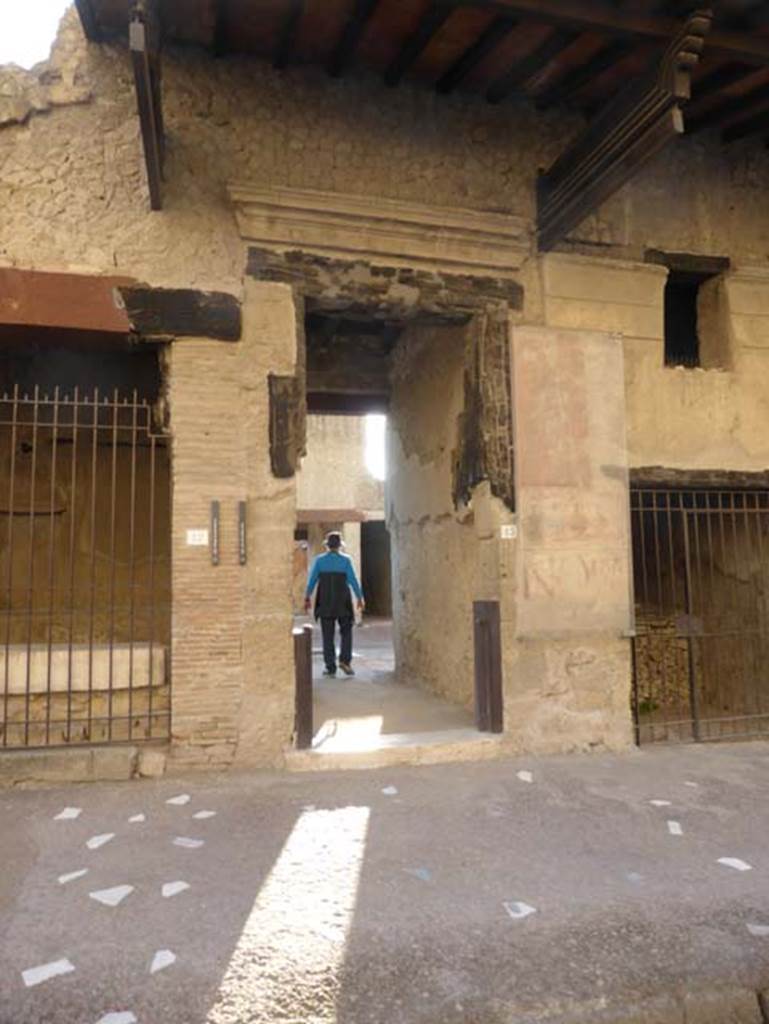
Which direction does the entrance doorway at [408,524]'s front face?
toward the camera

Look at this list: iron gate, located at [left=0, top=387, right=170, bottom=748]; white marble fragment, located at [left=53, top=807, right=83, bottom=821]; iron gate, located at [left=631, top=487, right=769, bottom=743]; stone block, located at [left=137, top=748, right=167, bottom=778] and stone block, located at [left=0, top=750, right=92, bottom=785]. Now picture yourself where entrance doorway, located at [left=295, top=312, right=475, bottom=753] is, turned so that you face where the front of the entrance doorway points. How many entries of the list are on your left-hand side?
1

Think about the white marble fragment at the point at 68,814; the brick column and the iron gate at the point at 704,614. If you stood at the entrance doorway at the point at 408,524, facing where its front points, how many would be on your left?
1

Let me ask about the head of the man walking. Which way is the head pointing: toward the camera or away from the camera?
away from the camera

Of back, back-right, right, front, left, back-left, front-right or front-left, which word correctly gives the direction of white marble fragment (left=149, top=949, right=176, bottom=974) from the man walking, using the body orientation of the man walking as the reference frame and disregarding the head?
back

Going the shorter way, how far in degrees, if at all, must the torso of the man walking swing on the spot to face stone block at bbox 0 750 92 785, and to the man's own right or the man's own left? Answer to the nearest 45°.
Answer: approximately 135° to the man's own left

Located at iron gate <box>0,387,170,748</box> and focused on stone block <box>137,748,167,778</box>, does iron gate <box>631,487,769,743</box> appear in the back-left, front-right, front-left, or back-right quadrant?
front-left

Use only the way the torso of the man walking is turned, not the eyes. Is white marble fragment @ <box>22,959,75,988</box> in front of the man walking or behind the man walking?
behind

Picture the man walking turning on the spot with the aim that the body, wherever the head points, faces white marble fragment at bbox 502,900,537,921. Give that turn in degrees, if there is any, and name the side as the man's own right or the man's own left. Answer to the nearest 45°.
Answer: approximately 180°

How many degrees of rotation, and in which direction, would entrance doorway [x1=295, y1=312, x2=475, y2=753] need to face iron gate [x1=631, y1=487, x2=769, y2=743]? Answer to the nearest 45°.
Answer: approximately 90° to its left

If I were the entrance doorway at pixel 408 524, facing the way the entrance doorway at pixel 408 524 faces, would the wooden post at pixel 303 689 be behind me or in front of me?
in front

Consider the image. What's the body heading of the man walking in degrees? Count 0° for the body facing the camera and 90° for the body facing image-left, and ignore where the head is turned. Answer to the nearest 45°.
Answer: approximately 180°

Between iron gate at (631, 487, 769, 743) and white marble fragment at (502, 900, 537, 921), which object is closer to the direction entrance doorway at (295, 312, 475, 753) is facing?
the white marble fragment
